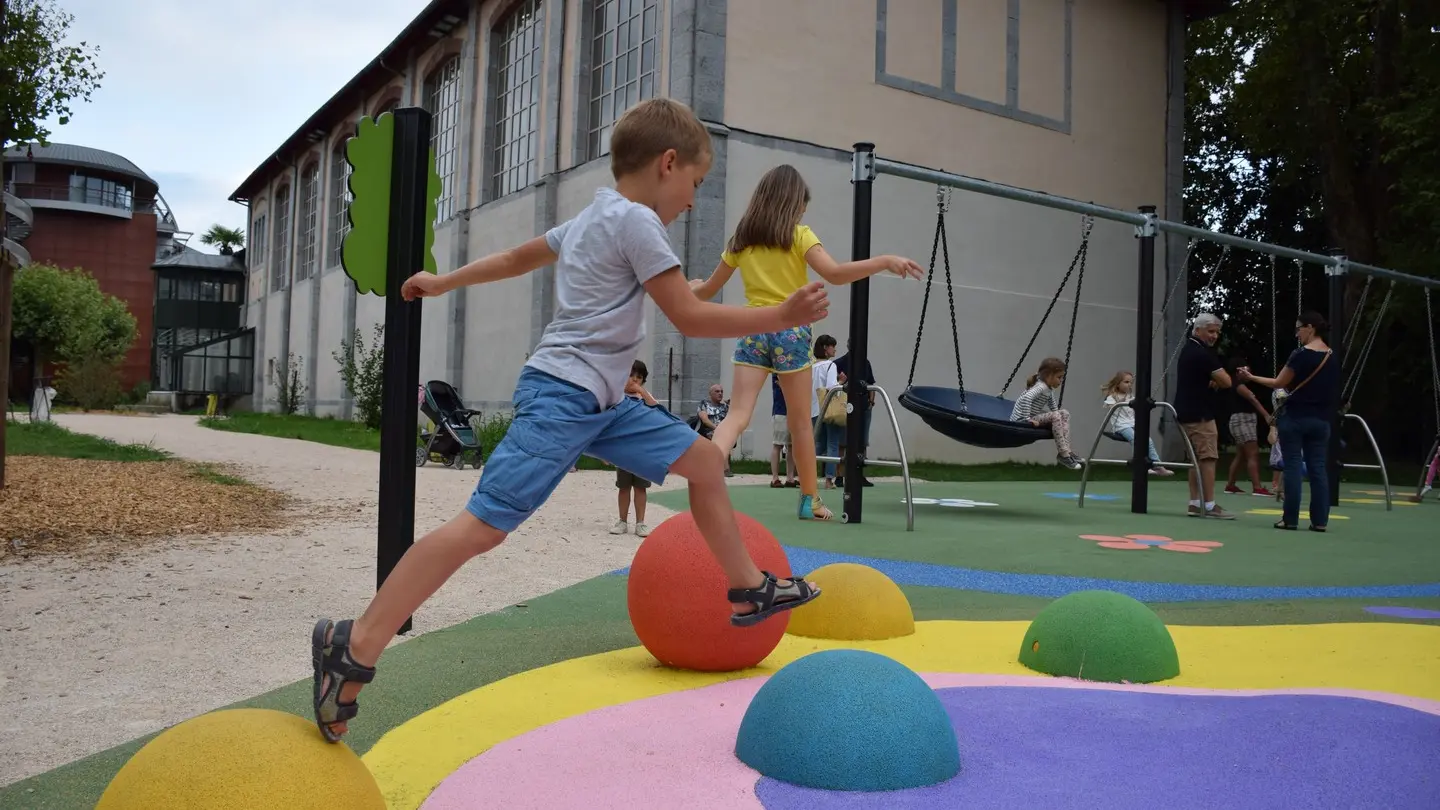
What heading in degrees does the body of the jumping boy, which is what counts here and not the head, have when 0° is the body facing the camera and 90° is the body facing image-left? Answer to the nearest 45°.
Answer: approximately 270°

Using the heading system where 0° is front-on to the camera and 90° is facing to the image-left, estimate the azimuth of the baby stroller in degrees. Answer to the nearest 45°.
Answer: approximately 315°

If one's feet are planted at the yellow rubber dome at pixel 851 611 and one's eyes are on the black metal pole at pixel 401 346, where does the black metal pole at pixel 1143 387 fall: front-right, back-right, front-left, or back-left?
back-right

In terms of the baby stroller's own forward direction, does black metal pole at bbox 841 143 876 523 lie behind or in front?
in front

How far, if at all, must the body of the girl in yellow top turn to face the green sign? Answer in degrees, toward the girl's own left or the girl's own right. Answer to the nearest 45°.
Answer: approximately 180°

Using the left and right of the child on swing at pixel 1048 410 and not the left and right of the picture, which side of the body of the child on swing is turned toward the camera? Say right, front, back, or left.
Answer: right

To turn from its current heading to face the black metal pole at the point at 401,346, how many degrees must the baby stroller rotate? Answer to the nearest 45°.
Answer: approximately 45° to its right

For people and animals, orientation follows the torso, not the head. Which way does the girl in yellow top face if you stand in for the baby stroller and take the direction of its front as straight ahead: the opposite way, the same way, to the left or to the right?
to the left

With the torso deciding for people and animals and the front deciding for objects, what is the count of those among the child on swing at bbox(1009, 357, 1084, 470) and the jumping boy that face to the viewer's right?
2

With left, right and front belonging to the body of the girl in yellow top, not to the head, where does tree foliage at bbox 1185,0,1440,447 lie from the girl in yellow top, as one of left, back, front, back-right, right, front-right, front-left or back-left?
front
